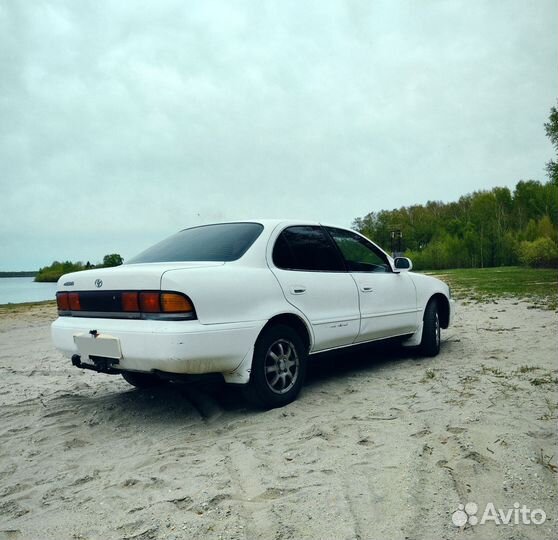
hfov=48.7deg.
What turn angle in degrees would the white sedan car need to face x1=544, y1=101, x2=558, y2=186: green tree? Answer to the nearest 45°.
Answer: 0° — it already faces it

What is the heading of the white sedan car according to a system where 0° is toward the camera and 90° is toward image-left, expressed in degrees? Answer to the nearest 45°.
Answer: approximately 225°
